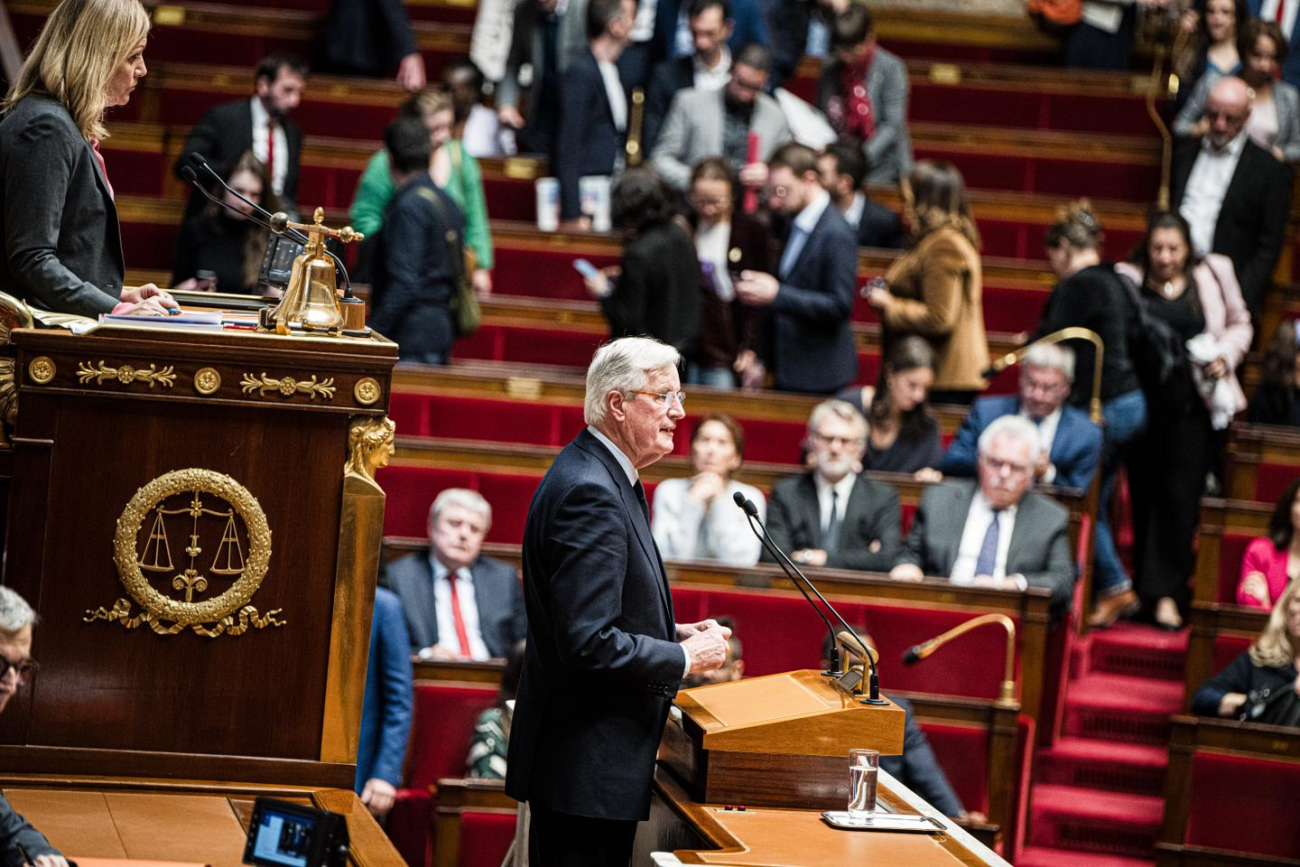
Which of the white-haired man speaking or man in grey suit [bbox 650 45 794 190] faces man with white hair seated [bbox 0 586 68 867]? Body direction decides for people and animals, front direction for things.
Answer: the man in grey suit

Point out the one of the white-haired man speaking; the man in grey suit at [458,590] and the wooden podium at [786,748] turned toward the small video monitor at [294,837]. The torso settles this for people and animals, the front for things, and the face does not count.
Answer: the man in grey suit

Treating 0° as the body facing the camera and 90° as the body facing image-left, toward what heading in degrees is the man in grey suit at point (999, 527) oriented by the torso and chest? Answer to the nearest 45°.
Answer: approximately 0°

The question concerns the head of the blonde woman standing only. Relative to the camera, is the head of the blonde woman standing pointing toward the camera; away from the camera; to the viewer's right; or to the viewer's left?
to the viewer's right

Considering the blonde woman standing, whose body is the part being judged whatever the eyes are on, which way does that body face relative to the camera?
to the viewer's right
